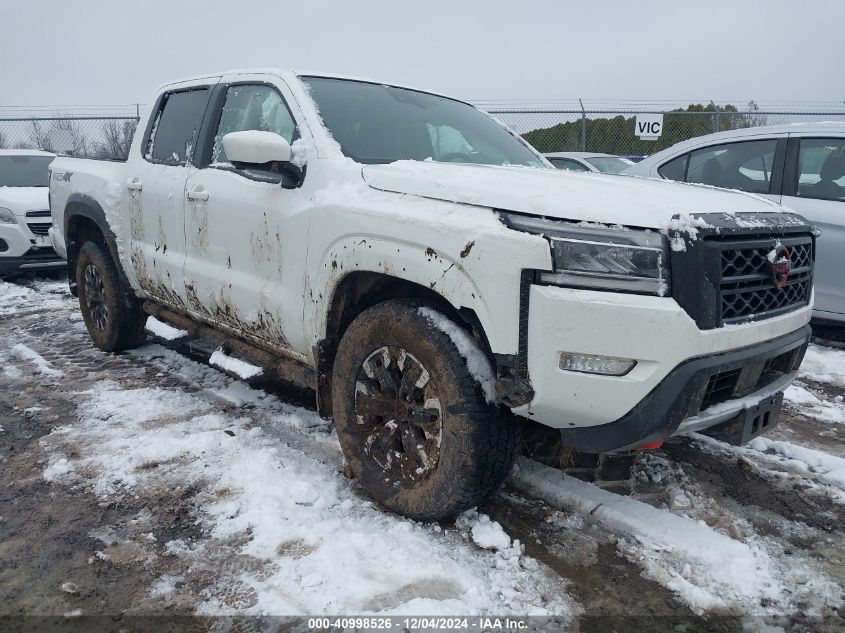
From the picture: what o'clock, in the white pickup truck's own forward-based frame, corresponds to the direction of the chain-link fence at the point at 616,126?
The chain-link fence is roughly at 8 o'clock from the white pickup truck.

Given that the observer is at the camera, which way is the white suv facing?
facing the viewer and to the right of the viewer

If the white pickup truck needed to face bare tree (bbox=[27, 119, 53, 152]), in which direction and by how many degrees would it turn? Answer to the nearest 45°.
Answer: approximately 180°
